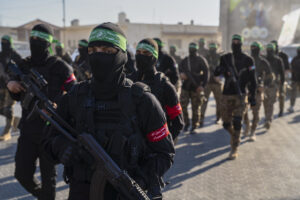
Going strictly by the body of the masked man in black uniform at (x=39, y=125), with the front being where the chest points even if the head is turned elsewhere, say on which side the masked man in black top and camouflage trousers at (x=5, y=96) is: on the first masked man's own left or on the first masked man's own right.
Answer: on the first masked man's own right

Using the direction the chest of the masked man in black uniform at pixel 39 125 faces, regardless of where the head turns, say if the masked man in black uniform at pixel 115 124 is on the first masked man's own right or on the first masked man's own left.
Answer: on the first masked man's own left

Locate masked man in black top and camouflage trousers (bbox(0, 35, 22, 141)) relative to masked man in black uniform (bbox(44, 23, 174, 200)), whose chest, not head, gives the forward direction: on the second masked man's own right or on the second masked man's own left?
on the second masked man's own right

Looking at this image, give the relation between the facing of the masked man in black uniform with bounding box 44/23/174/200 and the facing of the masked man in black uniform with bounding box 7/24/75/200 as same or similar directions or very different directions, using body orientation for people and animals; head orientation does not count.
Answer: same or similar directions

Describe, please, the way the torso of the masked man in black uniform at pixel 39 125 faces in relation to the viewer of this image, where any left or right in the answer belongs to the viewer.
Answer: facing the viewer and to the left of the viewer

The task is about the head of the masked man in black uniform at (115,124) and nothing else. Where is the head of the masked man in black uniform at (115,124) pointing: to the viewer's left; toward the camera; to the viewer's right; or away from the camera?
toward the camera

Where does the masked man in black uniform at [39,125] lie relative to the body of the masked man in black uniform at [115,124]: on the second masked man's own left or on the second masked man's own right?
on the second masked man's own right
